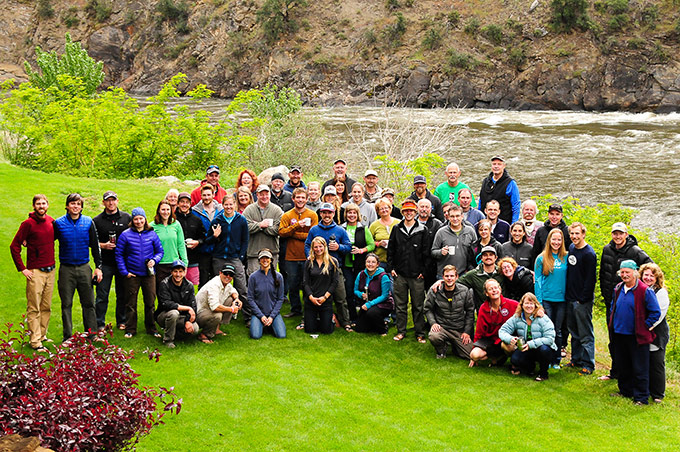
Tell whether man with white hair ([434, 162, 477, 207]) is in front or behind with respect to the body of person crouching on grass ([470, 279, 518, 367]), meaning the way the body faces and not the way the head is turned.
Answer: behind

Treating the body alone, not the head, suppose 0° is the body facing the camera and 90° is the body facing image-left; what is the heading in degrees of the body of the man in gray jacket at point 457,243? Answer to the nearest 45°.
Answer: approximately 0°

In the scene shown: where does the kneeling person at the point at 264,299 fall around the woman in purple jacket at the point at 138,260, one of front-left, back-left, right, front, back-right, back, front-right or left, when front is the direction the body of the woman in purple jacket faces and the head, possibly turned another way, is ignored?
left

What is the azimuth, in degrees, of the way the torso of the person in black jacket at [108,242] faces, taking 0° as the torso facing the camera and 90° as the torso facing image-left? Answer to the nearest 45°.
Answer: approximately 0°

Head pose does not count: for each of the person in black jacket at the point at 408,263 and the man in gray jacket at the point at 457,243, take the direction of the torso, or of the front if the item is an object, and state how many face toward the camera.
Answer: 2
